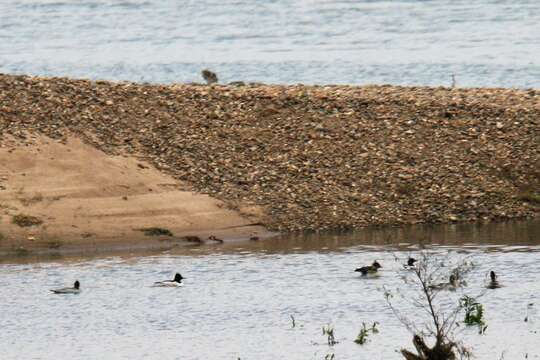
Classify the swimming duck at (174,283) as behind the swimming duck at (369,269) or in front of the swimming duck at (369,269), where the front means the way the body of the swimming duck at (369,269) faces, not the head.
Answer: behind

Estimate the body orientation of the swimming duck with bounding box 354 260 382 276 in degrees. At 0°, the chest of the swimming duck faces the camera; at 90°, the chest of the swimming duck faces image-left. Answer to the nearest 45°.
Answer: approximately 270°

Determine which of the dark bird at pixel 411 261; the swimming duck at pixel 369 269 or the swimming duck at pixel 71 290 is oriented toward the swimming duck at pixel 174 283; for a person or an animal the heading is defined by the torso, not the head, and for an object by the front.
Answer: the swimming duck at pixel 71 290

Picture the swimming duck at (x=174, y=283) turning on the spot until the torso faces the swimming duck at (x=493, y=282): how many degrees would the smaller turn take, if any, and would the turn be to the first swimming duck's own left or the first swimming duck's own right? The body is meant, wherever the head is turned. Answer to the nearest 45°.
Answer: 0° — it already faces it

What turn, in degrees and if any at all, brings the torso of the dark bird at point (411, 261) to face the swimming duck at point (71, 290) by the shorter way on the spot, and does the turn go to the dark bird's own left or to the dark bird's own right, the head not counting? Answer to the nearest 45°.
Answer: approximately 180°

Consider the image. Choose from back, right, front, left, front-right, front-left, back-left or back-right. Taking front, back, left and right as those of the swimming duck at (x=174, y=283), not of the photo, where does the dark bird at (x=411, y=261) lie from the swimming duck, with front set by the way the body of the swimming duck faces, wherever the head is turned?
front

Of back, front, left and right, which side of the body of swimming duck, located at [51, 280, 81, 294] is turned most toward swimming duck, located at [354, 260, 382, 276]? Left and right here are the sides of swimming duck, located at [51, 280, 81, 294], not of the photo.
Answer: front

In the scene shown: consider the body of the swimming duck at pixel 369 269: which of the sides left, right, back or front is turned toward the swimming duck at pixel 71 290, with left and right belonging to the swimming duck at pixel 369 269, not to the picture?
back

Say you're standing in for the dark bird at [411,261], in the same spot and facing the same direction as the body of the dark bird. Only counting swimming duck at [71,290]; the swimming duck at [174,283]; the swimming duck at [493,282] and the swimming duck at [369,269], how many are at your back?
3

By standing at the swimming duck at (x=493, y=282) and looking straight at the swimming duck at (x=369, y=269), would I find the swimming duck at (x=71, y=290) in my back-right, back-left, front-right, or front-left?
front-left

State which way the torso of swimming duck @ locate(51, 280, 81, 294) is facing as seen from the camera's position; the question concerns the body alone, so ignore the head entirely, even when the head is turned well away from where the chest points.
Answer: to the viewer's right

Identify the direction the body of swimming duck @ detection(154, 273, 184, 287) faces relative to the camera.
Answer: to the viewer's right
